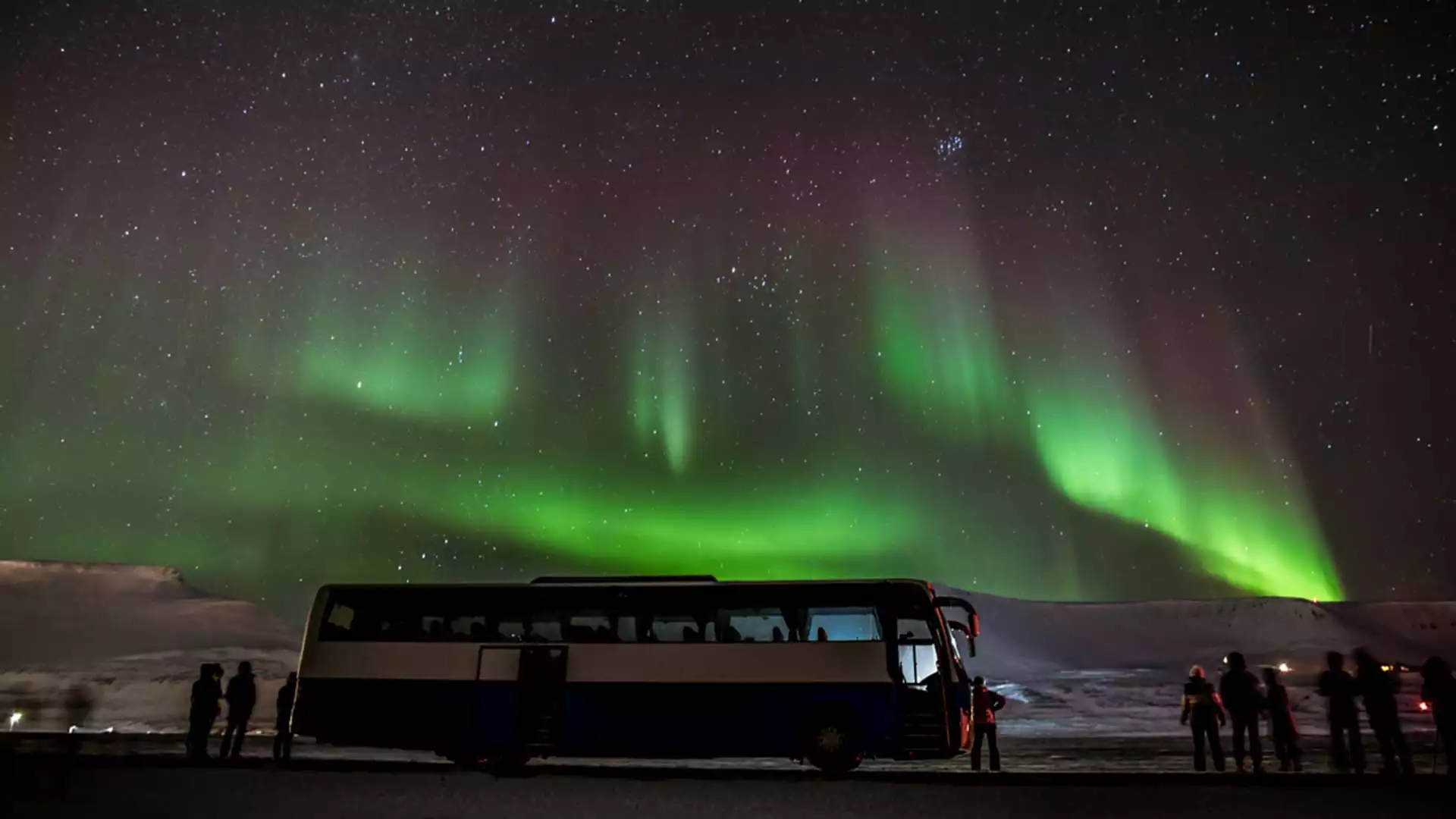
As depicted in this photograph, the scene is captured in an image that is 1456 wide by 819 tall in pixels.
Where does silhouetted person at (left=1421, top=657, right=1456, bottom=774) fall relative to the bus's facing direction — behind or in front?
in front

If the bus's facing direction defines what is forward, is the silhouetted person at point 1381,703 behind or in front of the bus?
in front

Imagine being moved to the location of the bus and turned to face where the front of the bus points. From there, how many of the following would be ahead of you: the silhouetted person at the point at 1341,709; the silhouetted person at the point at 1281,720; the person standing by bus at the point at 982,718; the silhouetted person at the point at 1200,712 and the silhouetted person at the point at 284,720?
4

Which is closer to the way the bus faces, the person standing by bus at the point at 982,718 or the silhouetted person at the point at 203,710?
the person standing by bus

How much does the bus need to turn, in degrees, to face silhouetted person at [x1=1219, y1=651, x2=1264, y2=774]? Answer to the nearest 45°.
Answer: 0° — it already faces them

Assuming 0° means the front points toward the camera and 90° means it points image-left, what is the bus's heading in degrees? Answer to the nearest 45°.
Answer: approximately 270°

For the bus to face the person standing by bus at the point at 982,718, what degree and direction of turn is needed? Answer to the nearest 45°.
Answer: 0° — it already faces them

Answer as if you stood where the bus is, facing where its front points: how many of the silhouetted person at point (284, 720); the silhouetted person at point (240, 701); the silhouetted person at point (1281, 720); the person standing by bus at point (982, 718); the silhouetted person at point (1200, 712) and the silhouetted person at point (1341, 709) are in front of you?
4

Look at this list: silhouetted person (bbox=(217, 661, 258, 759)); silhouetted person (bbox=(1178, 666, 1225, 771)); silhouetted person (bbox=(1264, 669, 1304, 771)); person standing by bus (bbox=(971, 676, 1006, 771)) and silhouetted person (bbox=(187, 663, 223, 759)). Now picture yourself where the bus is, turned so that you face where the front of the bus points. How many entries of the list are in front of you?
3

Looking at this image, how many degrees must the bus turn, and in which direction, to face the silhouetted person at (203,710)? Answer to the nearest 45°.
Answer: approximately 180°
